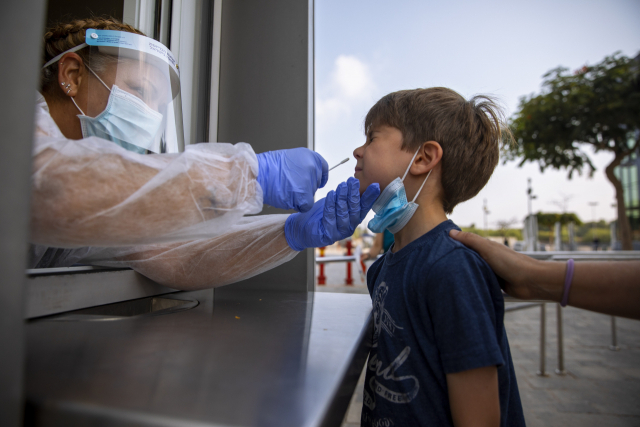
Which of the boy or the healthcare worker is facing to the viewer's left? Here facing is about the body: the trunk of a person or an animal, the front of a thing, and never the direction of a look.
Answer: the boy

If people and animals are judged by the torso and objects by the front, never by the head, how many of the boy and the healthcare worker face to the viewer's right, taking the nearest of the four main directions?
1

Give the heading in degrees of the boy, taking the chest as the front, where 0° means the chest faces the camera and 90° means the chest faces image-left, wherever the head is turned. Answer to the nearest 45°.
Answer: approximately 90°

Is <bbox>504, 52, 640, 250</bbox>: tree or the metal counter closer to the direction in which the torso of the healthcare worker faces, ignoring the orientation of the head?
the tree

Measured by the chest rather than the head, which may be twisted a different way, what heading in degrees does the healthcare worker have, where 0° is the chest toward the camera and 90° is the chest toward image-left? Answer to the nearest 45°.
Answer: approximately 270°

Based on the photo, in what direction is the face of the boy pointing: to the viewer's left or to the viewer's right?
to the viewer's left

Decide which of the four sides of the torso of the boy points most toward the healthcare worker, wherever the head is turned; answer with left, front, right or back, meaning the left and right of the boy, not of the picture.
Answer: front

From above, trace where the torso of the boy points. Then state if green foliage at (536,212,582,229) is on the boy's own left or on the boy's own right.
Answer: on the boy's own right

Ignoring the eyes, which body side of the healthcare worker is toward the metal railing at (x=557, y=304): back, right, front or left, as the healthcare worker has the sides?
front

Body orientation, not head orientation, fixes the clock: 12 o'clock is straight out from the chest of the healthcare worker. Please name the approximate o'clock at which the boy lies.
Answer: The boy is roughly at 1 o'clock from the healthcare worker.

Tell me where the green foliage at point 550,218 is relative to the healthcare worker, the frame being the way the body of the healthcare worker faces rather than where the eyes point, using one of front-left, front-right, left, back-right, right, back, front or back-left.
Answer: front-left
